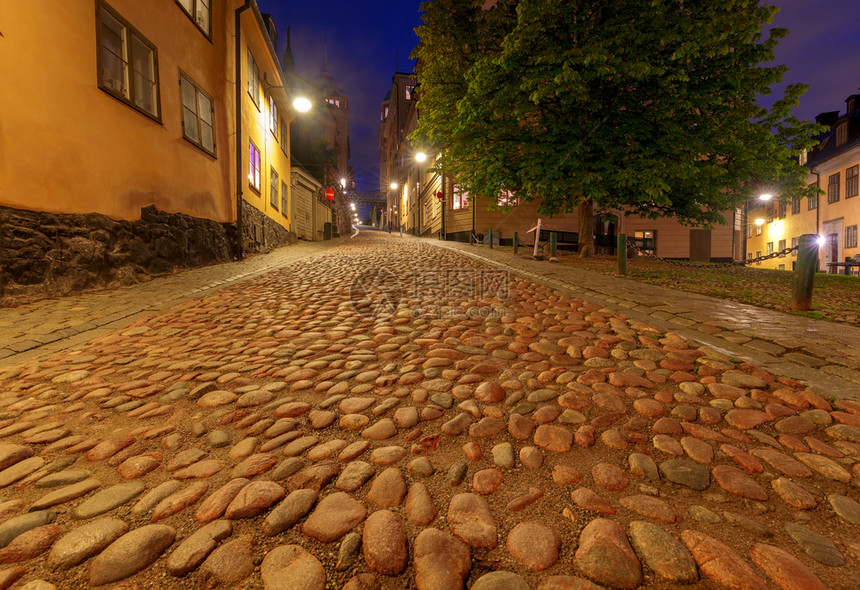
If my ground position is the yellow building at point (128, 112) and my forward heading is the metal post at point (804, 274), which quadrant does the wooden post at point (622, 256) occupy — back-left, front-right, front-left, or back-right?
front-left

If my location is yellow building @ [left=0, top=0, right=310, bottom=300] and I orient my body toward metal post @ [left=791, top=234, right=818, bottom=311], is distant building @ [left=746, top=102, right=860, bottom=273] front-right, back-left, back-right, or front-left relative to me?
front-left

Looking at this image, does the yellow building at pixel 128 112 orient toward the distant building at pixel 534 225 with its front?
no

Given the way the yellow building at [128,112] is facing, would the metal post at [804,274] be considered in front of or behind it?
in front

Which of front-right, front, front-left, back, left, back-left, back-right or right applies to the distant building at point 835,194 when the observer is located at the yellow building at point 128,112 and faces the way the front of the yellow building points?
front-left

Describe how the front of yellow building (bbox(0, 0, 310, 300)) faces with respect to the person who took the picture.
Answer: facing the viewer and to the right of the viewer

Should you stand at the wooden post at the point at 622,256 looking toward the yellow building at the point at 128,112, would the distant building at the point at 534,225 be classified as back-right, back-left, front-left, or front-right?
back-right

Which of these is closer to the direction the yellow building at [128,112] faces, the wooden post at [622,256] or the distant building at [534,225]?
the wooden post

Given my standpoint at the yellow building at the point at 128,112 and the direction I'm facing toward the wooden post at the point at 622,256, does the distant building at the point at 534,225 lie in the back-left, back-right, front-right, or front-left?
front-left

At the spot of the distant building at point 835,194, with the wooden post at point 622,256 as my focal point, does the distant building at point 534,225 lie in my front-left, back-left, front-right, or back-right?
front-right
